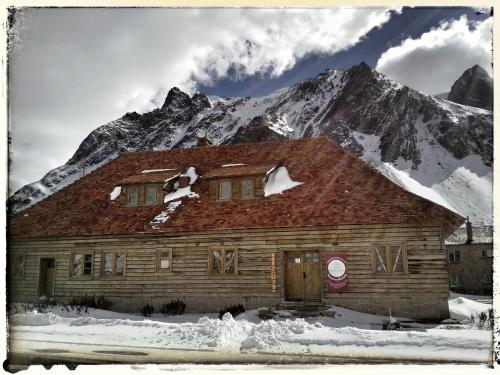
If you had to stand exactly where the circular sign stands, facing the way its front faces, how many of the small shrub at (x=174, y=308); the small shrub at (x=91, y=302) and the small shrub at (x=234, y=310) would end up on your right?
3

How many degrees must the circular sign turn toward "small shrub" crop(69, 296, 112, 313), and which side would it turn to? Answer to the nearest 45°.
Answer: approximately 90° to its right

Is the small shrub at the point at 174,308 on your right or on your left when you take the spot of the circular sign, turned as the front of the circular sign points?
on your right

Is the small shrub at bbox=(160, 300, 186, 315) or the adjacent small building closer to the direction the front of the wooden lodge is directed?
the small shrub

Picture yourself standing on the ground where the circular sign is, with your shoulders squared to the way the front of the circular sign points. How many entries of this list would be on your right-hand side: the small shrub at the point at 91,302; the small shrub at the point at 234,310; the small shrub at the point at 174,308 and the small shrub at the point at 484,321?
3

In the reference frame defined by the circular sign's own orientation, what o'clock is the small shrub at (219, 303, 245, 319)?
The small shrub is roughly at 3 o'clock from the circular sign.

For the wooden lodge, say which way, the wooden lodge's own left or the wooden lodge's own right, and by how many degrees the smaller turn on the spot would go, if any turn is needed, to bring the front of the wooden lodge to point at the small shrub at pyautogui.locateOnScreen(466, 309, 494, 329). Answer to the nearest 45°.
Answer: approximately 45° to the wooden lodge's own left

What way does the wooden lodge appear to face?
toward the camera

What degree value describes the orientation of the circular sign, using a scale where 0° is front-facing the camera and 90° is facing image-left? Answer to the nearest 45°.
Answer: approximately 0°

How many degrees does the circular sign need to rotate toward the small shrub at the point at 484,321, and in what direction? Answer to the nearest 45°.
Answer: approximately 45° to its left
